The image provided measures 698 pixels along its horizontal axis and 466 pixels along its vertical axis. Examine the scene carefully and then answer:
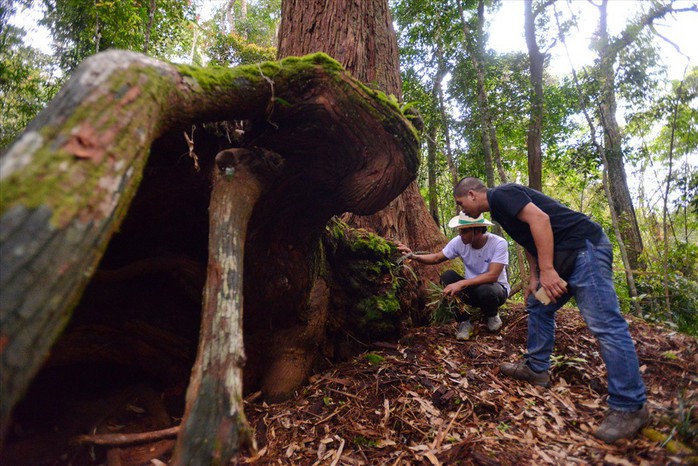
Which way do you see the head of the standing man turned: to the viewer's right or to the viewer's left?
to the viewer's left

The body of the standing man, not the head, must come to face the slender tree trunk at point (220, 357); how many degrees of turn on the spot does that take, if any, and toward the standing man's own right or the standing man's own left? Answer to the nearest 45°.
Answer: approximately 45° to the standing man's own left

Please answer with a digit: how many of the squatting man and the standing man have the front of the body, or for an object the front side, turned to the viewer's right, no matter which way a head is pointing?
0

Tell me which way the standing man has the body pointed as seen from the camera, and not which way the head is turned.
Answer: to the viewer's left

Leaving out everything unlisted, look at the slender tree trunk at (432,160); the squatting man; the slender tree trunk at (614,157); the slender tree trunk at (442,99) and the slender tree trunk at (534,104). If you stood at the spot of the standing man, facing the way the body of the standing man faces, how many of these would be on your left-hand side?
0

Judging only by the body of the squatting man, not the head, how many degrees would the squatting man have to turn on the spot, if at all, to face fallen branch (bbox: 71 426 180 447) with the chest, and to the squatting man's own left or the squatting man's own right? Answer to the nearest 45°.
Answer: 0° — they already face it

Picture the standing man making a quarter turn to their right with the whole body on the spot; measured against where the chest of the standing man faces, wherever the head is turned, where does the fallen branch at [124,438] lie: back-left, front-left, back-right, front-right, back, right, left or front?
back-left

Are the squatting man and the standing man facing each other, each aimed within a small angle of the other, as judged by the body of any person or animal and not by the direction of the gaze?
no

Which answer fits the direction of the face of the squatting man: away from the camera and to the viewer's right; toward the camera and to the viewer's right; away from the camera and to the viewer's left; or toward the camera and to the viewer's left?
toward the camera and to the viewer's left

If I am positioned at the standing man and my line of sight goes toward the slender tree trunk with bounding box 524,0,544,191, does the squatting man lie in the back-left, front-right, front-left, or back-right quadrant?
front-left

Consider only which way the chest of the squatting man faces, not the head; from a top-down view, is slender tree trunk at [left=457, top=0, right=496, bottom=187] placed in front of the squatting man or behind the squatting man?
behind

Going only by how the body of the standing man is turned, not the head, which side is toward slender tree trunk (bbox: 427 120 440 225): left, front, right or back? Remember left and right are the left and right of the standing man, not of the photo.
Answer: right

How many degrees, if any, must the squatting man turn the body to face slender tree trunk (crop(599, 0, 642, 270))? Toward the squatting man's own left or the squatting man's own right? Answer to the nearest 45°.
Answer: approximately 180°

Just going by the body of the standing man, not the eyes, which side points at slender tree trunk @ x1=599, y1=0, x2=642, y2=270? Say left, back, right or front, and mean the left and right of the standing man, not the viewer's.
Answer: right

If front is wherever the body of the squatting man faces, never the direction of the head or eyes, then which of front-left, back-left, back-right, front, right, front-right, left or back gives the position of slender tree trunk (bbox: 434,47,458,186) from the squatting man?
back-right
